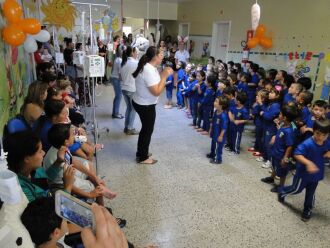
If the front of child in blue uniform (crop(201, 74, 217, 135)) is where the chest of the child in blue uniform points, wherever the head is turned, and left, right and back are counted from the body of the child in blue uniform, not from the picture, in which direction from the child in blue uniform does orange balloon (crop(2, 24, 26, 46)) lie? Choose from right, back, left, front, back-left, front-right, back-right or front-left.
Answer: front-left

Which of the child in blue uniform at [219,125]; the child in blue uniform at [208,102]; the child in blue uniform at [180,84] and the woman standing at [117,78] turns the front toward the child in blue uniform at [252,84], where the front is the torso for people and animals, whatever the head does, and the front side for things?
the woman standing

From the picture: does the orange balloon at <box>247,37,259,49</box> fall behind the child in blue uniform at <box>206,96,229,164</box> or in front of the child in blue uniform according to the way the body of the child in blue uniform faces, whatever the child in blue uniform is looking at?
behind

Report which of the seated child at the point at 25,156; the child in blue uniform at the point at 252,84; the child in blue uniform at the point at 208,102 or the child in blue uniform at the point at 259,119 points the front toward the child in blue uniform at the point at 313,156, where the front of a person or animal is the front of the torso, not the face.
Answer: the seated child

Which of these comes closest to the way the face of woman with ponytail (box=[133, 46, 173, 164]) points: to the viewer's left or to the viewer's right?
to the viewer's right

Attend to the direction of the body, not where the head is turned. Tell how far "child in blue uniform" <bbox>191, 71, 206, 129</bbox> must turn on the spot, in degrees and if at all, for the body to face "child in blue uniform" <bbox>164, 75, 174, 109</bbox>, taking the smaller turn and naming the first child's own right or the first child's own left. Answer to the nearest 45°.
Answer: approximately 90° to the first child's own right

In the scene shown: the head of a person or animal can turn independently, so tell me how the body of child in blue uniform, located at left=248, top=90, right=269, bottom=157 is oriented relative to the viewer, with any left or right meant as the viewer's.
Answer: facing to the left of the viewer

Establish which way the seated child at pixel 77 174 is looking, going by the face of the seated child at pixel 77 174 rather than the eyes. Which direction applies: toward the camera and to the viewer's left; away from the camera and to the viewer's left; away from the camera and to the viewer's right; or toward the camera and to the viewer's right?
away from the camera and to the viewer's right

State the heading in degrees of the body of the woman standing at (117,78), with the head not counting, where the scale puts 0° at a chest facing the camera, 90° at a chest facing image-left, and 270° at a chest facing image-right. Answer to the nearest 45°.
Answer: approximately 270°

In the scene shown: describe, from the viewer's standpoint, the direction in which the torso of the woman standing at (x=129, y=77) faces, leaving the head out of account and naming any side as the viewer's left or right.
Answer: facing to the right of the viewer

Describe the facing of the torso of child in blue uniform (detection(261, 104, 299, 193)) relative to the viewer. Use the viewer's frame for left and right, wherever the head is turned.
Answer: facing to the left of the viewer

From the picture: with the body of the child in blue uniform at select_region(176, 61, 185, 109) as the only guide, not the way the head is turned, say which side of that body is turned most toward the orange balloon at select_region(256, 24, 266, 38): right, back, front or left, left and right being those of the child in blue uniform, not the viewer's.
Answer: back

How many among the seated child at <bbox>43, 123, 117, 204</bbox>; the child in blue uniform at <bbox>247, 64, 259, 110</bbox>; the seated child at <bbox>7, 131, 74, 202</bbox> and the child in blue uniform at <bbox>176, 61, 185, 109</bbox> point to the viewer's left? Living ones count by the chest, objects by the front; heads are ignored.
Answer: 2

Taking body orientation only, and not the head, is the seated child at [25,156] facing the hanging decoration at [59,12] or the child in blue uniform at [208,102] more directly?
the child in blue uniform

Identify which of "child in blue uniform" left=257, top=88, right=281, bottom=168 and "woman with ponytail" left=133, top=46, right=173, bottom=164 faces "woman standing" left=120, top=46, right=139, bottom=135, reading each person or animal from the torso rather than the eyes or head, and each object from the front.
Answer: the child in blue uniform
